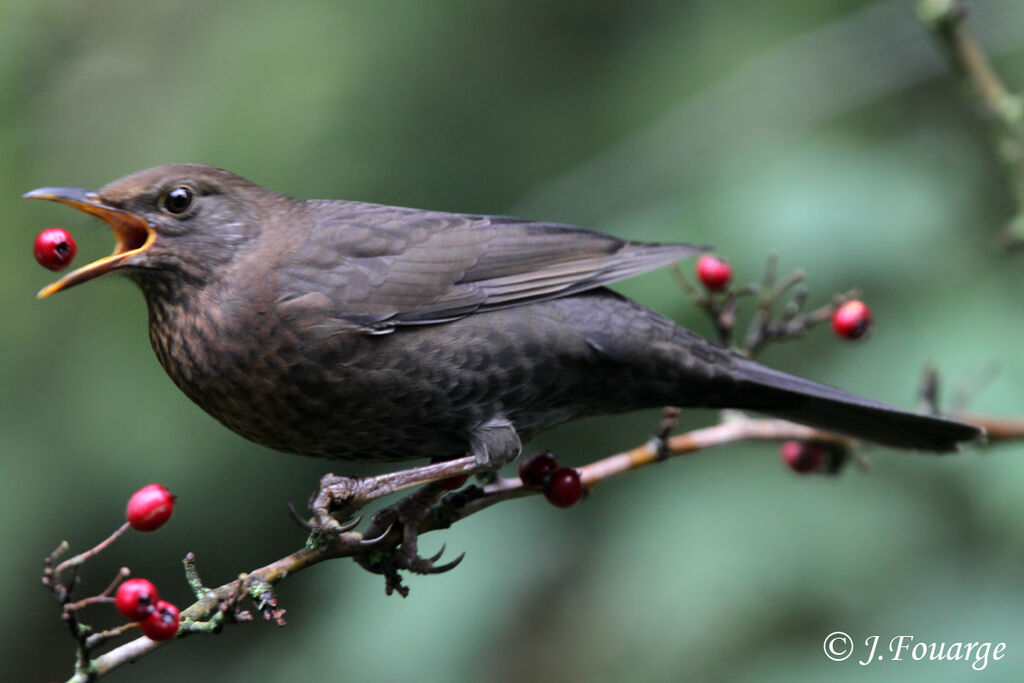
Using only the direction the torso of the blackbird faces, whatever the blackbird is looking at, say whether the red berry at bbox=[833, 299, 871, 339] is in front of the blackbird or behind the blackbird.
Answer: behind

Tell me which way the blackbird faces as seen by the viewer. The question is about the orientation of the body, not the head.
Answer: to the viewer's left

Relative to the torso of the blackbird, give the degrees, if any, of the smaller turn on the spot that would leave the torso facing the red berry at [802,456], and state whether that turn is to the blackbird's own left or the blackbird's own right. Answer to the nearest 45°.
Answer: approximately 180°

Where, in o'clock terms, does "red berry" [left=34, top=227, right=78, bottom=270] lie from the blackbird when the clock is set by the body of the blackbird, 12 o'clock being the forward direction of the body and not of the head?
The red berry is roughly at 11 o'clock from the blackbird.

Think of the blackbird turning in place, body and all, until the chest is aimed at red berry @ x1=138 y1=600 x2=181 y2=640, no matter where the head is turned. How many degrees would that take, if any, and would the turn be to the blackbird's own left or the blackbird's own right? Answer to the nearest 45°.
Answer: approximately 45° to the blackbird's own left

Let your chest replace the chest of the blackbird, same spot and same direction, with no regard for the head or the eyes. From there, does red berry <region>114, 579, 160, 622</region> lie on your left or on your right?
on your left
